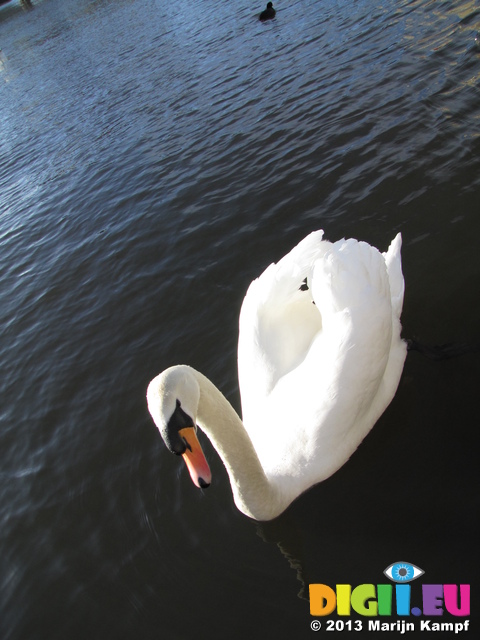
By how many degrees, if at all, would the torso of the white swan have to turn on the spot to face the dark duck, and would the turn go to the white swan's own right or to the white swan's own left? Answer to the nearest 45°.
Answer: approximately 135° to the white swan's own right

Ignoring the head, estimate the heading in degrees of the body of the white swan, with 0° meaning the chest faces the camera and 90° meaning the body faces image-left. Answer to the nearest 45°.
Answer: approximately 45°
